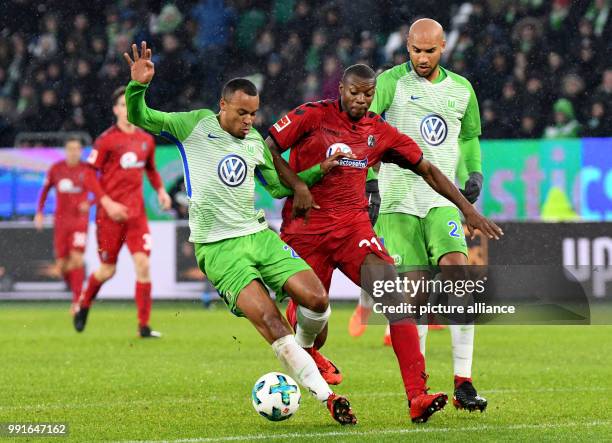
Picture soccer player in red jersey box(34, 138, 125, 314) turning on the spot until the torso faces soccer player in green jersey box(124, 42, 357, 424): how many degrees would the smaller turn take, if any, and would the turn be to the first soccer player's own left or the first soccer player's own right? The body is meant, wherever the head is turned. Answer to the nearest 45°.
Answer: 0° — they already face them

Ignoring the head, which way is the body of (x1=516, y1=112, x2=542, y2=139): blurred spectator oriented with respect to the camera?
toward the camera

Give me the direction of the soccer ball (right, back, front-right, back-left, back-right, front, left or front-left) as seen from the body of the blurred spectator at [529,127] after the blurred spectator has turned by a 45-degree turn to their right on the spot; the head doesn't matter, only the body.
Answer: front-left

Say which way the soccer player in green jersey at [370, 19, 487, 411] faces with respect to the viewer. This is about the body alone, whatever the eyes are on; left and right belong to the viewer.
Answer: facing the viewer

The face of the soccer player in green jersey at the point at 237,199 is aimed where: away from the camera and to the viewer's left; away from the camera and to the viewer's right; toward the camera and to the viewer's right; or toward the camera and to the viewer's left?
toward the camera and to the viewer's right

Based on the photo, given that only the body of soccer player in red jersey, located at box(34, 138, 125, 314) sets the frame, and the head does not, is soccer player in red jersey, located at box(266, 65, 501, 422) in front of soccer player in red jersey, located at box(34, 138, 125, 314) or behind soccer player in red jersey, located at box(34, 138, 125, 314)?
in front

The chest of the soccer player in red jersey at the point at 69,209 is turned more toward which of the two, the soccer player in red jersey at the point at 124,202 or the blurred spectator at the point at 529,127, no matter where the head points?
the soccer player in red jersey

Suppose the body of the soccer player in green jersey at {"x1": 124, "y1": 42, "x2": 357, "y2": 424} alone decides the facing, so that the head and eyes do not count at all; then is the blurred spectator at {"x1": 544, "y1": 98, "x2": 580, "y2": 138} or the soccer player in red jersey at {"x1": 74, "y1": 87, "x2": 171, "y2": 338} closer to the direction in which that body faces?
the blurred spectator

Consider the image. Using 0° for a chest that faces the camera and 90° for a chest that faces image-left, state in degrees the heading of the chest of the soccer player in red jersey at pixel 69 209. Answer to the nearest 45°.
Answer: approximately 0°

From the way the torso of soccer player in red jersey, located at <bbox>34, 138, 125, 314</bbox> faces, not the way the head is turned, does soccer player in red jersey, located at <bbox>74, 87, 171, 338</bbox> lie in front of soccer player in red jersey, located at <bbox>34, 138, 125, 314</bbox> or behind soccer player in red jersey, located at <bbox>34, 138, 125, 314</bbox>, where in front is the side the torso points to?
in front

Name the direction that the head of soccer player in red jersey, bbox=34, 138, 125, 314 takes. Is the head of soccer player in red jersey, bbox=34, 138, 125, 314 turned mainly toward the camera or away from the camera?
toward the camera

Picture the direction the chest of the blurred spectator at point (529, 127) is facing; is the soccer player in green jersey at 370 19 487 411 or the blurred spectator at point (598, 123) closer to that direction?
the soccer player in green jersey
